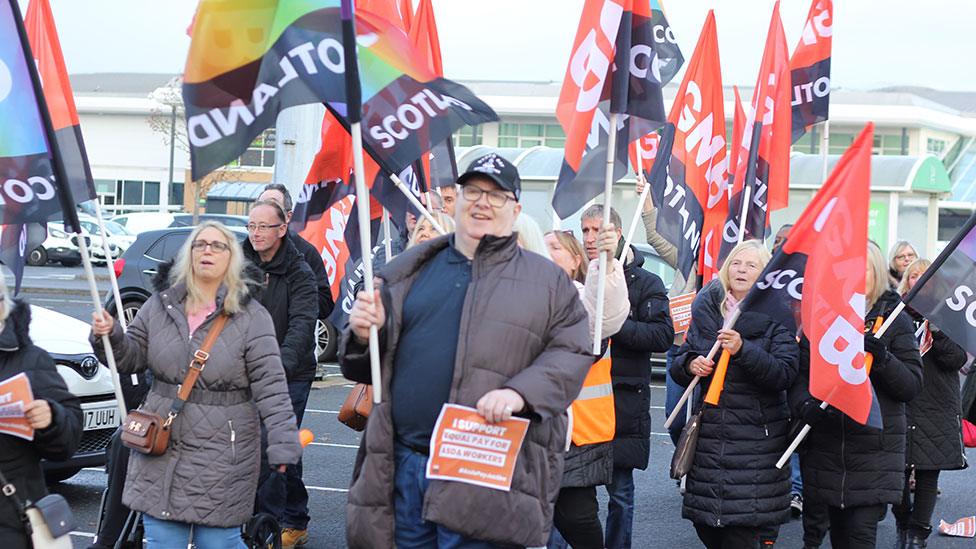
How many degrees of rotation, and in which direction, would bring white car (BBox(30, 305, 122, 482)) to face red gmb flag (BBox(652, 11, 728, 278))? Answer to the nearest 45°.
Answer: approximately 45° to its left

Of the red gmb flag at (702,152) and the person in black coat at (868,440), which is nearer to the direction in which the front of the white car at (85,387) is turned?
the person in black coat

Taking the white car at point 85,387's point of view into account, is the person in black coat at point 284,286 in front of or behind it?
in front

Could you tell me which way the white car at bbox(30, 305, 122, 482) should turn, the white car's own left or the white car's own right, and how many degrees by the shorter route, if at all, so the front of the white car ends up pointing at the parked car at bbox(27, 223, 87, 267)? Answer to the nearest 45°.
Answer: approximately 135° to the white car's own left

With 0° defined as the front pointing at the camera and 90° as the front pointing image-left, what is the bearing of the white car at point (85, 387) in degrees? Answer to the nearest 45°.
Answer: approximately 315°

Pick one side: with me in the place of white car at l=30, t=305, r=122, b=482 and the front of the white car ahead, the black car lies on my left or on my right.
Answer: on my left

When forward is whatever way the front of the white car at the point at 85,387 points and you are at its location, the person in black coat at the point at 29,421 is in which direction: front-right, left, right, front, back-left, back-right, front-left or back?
front-right

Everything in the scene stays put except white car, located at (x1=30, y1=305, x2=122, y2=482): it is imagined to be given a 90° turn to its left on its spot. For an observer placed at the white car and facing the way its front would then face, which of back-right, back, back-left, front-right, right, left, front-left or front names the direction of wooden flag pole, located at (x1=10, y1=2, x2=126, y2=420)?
back-right
